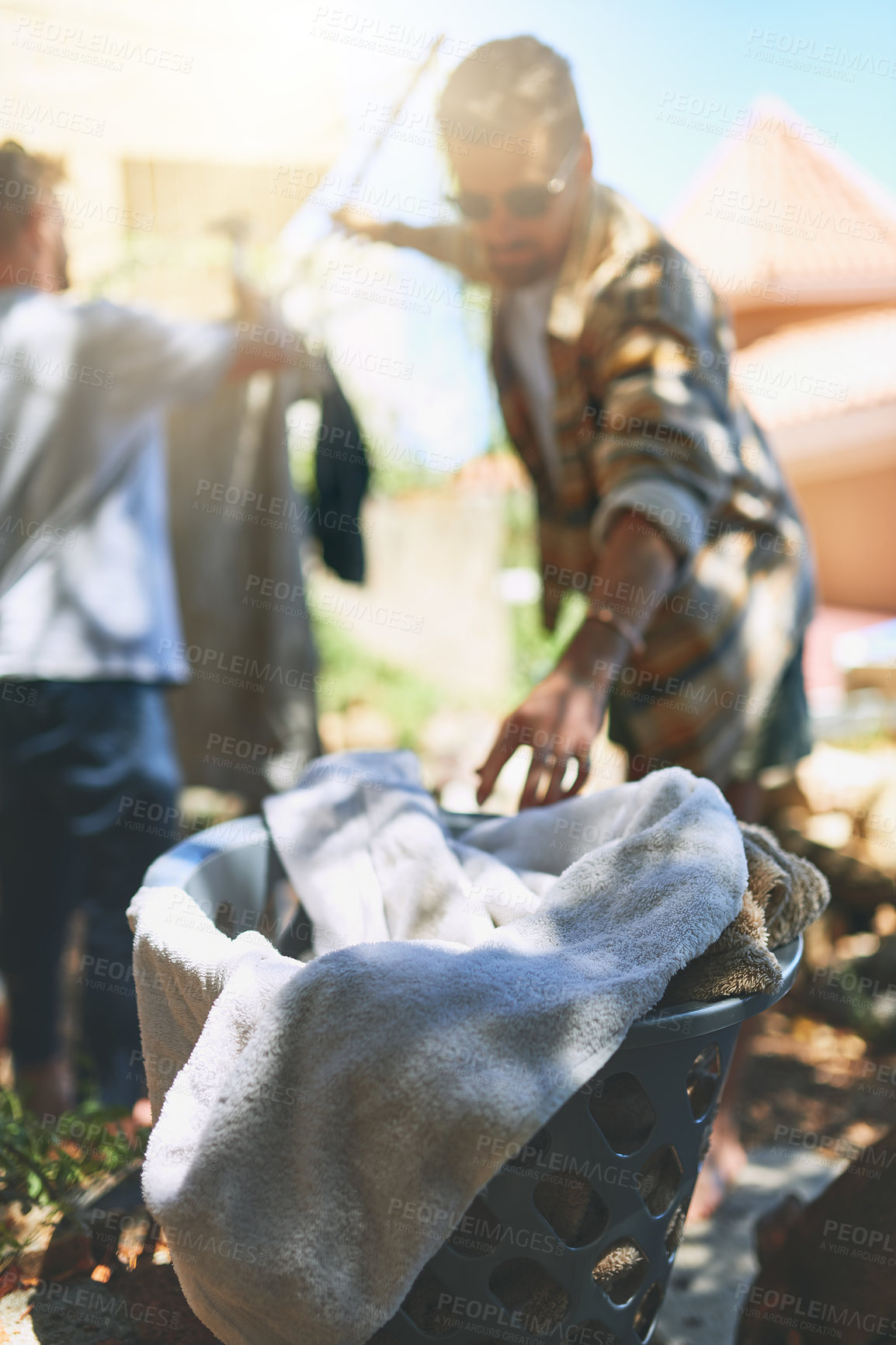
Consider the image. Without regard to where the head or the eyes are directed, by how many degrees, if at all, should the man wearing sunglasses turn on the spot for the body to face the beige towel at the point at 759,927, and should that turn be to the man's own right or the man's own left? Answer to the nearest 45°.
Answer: approximately 45° to the man's own left

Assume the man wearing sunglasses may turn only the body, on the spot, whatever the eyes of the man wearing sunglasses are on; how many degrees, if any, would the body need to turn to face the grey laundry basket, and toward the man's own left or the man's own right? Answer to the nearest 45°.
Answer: approximately 45° to the man's own left

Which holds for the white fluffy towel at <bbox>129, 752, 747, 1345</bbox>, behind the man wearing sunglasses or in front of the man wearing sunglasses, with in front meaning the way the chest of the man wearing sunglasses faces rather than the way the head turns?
in front
